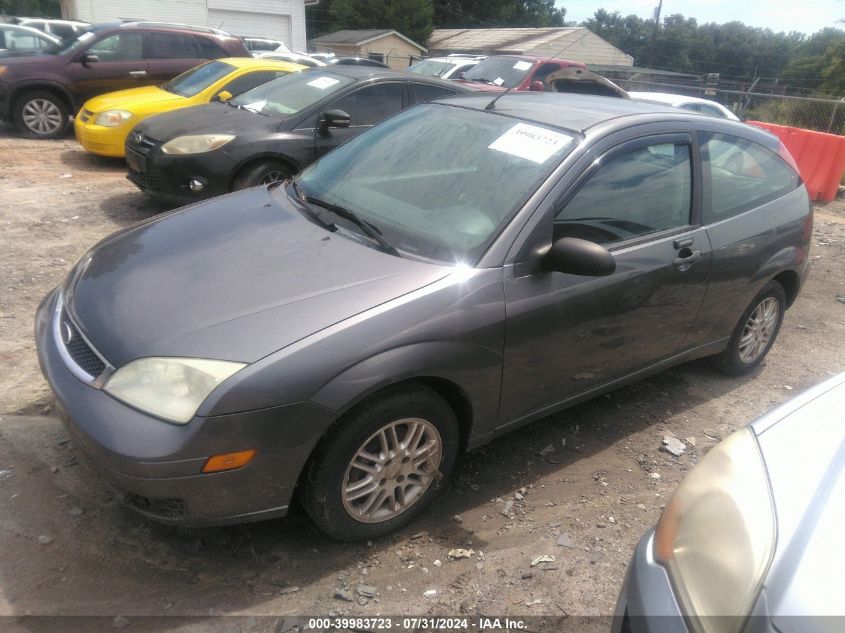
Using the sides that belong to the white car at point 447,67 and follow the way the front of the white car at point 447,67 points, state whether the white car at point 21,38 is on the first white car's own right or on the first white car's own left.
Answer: on the first white car's own right

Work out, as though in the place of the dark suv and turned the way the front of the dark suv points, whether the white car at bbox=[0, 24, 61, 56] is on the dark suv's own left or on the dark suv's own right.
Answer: on the dark suv's own right

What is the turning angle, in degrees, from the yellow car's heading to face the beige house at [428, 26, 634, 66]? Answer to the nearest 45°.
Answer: approximately 180°

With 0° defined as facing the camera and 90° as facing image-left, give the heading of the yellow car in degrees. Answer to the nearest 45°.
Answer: approximately 45°

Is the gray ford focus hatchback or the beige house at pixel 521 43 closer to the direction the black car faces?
the gray ford focus hatchback

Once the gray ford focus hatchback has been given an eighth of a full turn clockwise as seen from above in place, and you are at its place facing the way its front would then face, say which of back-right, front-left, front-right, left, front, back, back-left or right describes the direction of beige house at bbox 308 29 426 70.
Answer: right

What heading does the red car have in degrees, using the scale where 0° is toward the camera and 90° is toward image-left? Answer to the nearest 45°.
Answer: approximately 45°

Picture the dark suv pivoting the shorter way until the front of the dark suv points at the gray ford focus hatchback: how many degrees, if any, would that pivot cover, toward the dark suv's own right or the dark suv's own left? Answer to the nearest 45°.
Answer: approximately 90° to the dark suv's own left

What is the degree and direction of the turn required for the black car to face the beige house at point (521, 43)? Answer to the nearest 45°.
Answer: approximately 135° to its right

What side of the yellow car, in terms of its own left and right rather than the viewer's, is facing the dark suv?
right

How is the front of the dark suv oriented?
to the viewer's left

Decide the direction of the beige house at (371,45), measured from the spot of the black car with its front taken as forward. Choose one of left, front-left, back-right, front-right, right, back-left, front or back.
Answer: back-right
